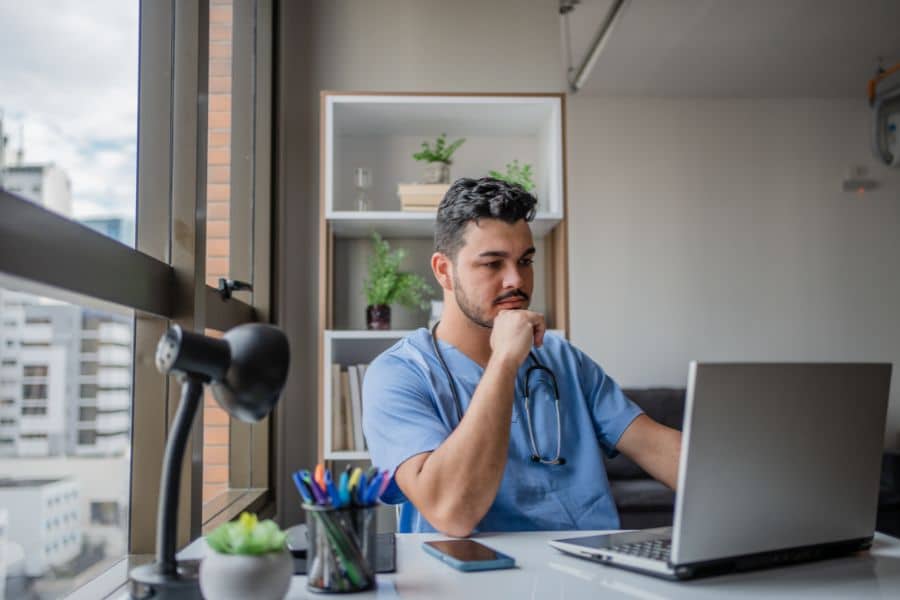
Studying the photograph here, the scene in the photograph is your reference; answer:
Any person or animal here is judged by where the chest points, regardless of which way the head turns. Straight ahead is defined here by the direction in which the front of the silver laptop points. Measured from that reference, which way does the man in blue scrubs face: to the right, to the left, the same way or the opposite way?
the opposite way

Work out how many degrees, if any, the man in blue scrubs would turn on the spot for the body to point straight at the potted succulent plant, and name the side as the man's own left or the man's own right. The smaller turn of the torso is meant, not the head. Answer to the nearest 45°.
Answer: approximately 45° to the man's own right

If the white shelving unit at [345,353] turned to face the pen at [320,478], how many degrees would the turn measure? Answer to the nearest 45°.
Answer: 0° — it already faces it

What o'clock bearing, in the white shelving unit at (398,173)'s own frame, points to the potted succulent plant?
The potted succulent plant is roughly at 12 o'clock from the white shelving unit.

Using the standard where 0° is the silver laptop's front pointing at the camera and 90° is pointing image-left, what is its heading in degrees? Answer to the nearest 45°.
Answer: approximately 135°

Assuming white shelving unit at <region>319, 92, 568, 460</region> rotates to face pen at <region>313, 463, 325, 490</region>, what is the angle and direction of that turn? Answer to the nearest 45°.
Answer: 0° — it already faces it
